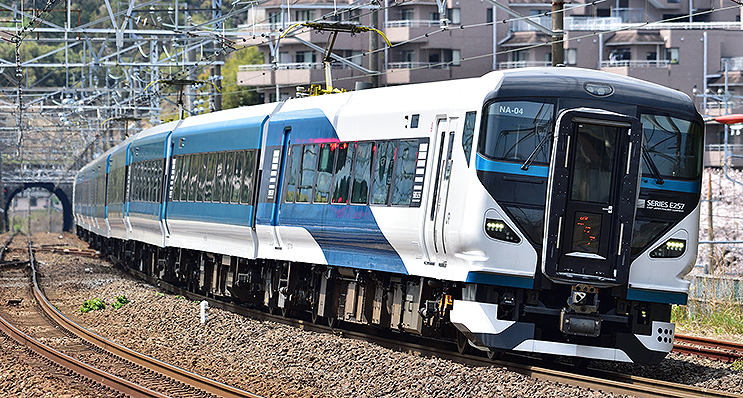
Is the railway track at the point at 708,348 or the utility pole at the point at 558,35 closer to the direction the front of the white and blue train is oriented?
the railway track

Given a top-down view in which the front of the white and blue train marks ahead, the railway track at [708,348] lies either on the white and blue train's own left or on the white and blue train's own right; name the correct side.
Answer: on the white and blue train's own left

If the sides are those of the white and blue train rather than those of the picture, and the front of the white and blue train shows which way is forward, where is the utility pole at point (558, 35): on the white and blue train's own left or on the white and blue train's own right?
on the white and blue train's own left

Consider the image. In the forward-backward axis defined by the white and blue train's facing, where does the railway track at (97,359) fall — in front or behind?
behind

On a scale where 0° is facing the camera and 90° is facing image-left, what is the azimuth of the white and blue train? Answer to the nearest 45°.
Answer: approximately 315°
